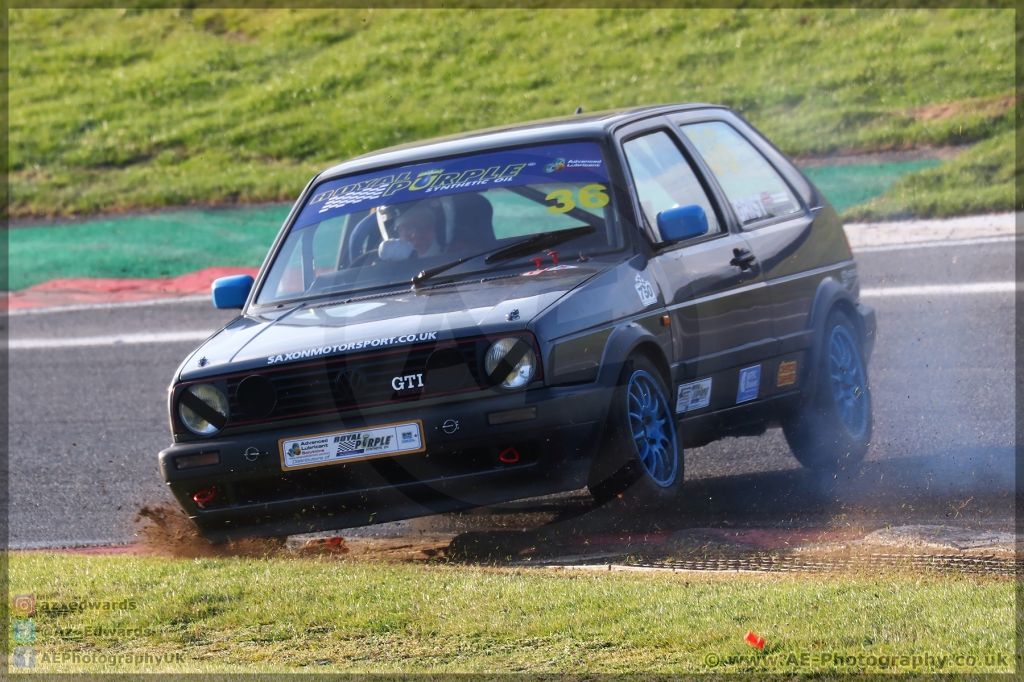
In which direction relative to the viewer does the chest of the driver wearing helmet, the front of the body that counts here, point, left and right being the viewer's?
facing the viewer and to the left of the viewer

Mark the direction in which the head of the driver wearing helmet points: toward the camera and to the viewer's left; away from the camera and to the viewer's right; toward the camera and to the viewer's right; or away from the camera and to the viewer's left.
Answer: toward the camera and to the viewer's left
